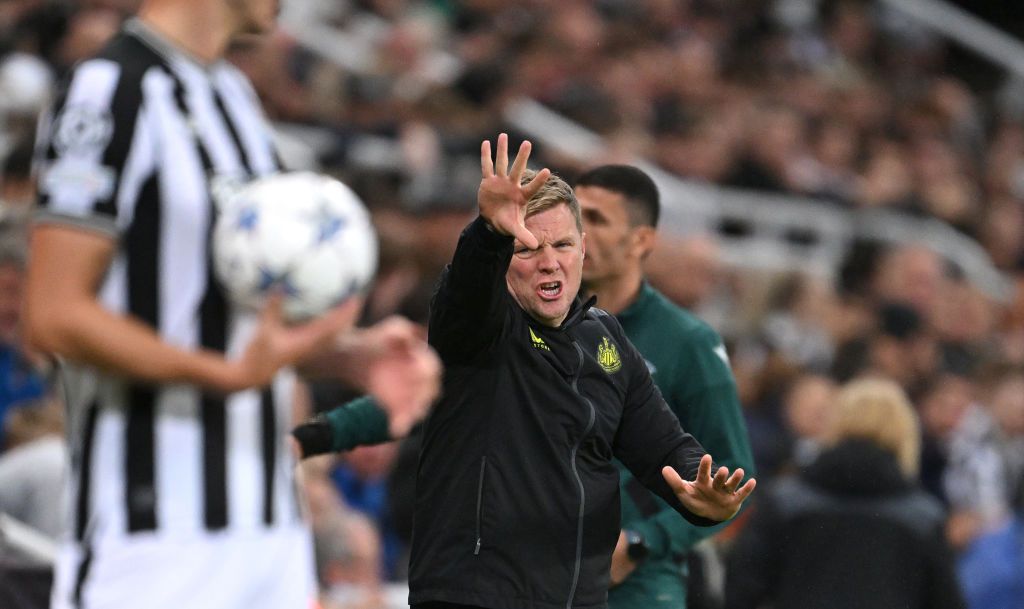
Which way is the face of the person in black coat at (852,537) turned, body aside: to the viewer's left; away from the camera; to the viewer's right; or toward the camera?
away from the camera

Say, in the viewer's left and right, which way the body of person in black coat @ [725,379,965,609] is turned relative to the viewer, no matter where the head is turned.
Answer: facing away from the viewer

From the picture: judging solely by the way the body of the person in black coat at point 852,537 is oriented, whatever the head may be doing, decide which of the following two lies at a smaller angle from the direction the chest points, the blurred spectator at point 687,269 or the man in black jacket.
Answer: the blurred spectator

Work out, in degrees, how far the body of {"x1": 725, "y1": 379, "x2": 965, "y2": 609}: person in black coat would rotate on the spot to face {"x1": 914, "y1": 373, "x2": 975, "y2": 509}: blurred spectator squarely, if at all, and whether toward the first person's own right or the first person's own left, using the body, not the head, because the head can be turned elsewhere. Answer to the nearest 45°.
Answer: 0° — they already face them

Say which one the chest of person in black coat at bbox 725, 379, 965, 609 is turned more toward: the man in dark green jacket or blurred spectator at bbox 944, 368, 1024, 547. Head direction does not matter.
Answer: the blurred spectator

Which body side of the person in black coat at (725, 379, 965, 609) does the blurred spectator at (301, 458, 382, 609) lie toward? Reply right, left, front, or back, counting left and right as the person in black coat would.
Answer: left

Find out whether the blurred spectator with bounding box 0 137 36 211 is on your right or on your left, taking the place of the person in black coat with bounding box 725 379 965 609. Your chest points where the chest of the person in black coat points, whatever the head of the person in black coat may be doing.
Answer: on your left

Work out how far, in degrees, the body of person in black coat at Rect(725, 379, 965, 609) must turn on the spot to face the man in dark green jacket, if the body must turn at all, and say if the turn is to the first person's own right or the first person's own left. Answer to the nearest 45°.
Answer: approximately 135° to the first person's own left
